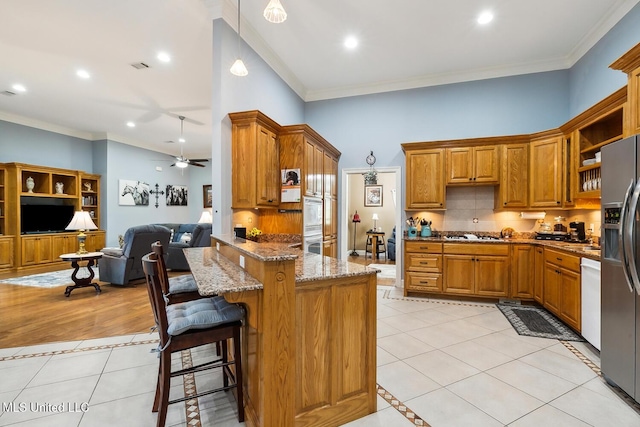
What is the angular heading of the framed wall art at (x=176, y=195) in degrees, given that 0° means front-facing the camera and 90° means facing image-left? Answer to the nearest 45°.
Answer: approximately 0°

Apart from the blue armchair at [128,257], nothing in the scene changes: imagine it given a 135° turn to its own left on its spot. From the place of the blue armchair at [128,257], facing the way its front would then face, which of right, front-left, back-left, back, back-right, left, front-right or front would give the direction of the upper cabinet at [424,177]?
front-left

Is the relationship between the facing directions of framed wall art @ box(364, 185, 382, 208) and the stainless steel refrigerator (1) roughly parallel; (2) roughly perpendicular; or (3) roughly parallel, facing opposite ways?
roughly perpendicular

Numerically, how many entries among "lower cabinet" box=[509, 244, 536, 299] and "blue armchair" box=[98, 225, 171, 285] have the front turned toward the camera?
1

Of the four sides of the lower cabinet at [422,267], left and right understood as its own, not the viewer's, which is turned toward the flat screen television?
right

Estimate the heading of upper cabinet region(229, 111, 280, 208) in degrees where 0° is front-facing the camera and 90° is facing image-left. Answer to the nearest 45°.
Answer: approximately 315°

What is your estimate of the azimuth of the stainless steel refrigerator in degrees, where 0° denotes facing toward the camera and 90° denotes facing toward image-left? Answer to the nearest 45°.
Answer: approximately 45°

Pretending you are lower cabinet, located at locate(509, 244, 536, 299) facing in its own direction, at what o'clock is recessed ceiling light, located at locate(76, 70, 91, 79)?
The recessed ceiling light is roughly at 2 o'clock from the lower cabinet.

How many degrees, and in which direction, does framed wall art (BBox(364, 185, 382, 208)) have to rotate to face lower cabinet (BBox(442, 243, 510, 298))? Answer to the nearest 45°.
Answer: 0° — it already faces it

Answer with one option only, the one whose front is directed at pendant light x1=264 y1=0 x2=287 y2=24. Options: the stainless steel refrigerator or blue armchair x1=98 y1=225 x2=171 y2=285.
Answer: the stainless steel refrigerator
